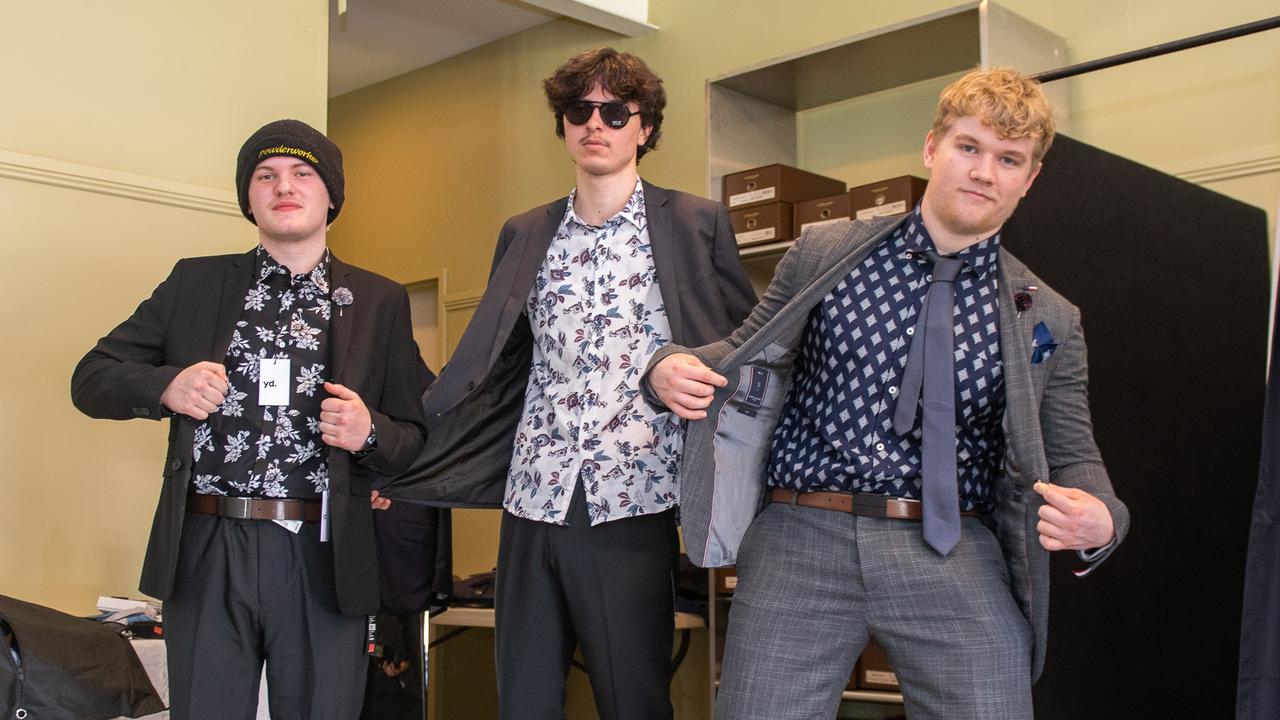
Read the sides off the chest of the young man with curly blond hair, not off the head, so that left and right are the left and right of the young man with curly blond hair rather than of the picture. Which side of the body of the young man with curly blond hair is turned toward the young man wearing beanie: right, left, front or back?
right

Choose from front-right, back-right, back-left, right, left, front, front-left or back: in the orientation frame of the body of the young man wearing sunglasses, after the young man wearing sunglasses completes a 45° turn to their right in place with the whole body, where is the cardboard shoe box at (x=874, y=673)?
back

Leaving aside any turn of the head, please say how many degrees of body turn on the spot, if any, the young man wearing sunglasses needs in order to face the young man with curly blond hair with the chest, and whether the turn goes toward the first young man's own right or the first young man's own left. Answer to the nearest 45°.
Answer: approximately 45° to the first young man's own left

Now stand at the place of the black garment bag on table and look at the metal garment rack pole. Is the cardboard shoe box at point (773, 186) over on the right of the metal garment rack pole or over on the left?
left

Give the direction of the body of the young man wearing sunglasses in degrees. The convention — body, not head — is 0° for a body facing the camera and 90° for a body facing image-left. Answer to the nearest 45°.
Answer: approximately 0°

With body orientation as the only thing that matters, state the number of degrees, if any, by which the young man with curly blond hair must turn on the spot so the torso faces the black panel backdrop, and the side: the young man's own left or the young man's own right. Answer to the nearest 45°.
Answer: approximately 135° to the young man's own left

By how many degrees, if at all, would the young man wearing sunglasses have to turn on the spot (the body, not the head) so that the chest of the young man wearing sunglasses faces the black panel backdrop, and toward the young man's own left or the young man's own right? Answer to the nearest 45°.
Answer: approximately 90° to the young man's own left

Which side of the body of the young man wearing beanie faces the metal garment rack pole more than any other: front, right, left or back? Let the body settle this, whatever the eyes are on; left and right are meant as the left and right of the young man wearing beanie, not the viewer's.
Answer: left

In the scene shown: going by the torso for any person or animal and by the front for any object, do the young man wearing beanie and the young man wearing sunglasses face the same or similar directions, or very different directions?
same or similar directions

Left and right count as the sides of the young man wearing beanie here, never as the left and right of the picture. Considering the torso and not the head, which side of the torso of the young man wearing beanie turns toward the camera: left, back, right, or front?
front

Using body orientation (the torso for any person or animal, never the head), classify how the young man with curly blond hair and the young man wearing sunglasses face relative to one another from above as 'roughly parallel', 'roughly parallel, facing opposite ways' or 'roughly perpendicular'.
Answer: roughly parallel

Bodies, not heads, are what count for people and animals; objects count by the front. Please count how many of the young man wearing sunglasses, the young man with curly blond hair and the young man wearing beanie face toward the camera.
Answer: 3
